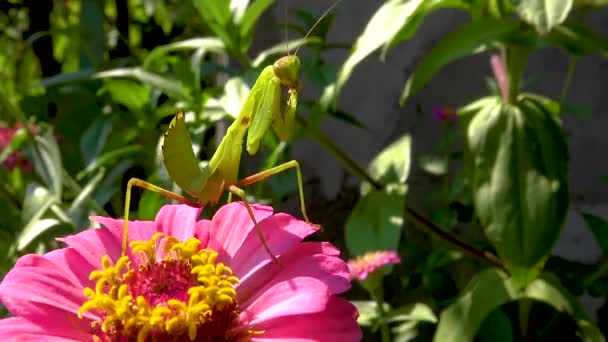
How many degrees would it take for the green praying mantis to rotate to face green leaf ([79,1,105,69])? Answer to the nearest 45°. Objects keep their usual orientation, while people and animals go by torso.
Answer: approximately 90° to its left

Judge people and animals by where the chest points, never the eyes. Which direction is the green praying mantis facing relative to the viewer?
to the viewer's right
